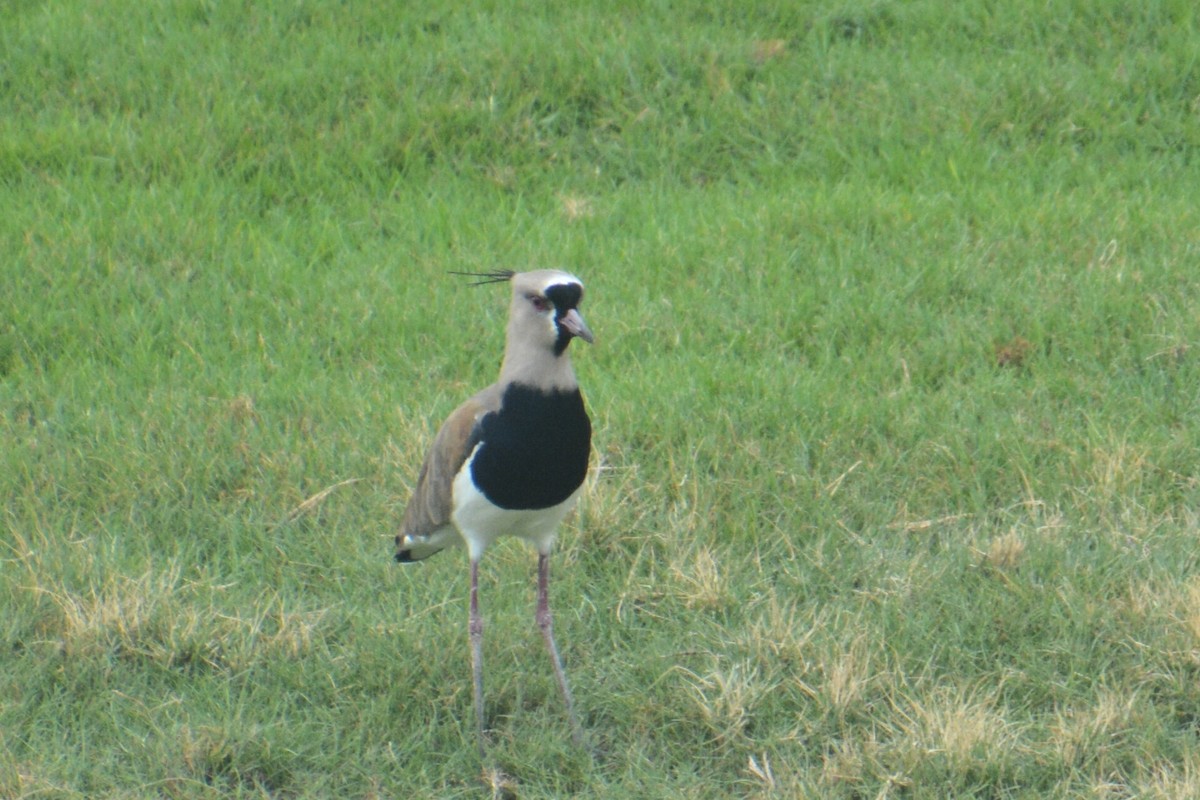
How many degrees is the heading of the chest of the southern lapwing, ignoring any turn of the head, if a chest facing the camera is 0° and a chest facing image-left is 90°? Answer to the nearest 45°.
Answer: approximately 315°
